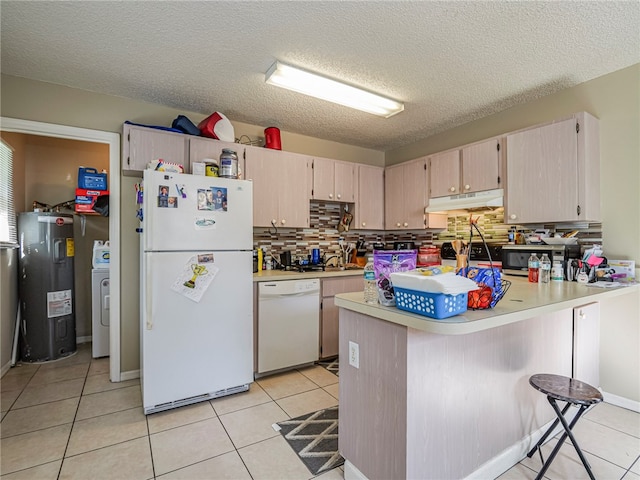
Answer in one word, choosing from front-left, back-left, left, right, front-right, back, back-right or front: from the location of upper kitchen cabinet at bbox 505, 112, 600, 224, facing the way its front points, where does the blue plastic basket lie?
front-left

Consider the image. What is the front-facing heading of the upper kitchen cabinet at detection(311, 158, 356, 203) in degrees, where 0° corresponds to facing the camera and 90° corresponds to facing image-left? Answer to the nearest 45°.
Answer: approximately 315°

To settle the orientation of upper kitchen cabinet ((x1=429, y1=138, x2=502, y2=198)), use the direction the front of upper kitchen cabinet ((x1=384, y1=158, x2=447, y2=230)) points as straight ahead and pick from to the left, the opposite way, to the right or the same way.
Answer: the same way

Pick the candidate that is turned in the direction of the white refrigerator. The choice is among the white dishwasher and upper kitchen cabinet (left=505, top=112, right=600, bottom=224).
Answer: the upper kitchen cabinet

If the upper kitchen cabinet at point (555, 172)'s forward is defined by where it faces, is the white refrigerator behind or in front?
in front

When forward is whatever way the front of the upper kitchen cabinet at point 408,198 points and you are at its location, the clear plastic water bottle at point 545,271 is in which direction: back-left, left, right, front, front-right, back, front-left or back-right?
left

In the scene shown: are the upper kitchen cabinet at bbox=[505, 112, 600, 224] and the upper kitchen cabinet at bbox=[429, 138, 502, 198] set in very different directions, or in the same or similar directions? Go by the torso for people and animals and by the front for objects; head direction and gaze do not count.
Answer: same or similar directions

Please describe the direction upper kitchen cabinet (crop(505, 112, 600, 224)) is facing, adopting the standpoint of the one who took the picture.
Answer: facing the viewer and to the left of the viewer

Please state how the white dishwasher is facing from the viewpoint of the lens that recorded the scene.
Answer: facing the viewer and to the right of the viewer

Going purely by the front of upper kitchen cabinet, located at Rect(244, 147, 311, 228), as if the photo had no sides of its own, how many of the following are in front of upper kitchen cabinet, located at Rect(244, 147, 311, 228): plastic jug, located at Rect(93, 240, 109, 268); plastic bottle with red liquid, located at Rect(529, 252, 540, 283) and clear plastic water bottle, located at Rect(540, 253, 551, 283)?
2

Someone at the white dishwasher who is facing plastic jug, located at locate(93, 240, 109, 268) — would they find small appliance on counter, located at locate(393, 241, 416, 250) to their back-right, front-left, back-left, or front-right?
back-right

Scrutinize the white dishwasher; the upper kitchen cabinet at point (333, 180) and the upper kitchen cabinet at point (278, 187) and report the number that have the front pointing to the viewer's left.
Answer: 0

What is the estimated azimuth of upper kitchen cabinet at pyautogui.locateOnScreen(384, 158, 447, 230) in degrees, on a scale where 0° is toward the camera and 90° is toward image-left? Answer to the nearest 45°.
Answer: approximately 45°

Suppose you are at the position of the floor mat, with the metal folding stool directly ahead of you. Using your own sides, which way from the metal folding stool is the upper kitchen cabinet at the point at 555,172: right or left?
left

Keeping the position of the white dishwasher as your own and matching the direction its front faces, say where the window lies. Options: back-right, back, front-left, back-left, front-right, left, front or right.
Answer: back-right

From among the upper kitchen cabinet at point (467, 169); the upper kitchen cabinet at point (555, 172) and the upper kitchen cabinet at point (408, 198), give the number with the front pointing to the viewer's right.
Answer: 0

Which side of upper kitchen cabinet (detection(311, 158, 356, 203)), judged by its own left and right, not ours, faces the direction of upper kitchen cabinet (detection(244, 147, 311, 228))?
right
